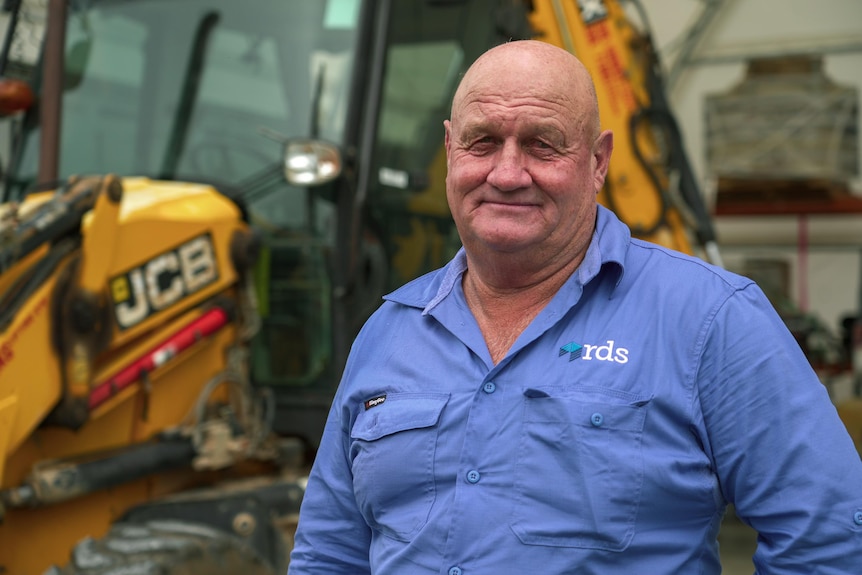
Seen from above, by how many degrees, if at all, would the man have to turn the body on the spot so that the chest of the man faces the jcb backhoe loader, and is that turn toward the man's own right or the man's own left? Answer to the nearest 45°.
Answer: approximately 90° to the man's own right

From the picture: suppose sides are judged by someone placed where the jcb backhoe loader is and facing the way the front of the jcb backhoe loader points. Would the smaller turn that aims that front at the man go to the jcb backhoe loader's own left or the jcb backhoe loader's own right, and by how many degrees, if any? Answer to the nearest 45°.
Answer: approximately 45° to the jcb backhoe loader's own left

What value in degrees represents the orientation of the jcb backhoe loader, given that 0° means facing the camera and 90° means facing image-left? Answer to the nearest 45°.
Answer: approximately 45°

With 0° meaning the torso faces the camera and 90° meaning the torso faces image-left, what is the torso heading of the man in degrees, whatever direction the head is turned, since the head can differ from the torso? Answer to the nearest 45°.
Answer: approximately 45°
